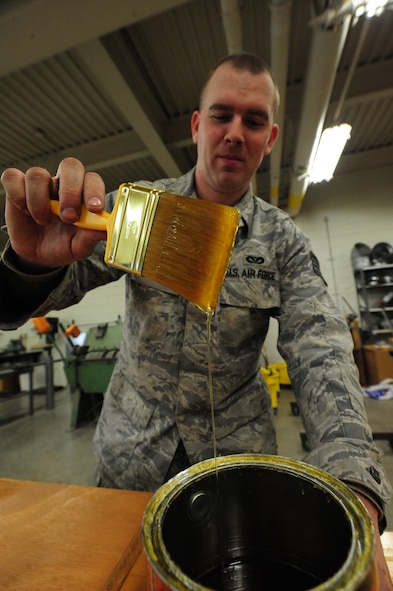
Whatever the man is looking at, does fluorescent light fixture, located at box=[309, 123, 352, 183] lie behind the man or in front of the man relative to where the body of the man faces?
behind

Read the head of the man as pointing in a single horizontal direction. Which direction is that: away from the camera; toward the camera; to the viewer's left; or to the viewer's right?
toward the camera

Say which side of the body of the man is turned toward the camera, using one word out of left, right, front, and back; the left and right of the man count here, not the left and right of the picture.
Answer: front

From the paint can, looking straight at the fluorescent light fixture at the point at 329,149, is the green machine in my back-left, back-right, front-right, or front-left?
front-left

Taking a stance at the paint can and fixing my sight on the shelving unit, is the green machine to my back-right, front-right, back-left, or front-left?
front-left

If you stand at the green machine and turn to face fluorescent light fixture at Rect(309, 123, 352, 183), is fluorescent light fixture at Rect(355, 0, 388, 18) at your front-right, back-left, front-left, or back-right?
front-right

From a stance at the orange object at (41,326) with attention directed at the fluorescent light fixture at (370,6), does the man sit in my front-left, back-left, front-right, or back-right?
front-right

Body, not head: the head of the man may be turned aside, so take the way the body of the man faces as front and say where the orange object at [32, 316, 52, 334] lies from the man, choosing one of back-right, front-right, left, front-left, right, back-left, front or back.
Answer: back-right

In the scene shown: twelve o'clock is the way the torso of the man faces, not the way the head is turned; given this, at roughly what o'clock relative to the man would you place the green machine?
The green machine is roughly at 5 o'clock from the man.
